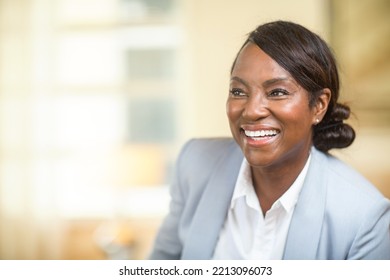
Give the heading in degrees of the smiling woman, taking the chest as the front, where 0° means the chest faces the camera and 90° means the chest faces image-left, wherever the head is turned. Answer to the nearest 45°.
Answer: approximately 45°

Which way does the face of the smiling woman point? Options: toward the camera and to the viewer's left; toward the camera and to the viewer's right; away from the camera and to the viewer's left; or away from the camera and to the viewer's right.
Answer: toward the camera and to the viewer's left
